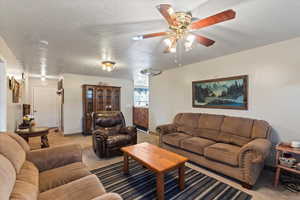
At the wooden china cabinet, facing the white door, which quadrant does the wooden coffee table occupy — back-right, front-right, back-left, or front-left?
back-left

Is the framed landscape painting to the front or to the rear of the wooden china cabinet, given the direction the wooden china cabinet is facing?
to the front

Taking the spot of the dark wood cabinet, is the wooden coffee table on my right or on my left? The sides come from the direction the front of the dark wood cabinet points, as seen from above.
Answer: on my left

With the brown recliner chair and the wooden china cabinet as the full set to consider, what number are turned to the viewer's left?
0

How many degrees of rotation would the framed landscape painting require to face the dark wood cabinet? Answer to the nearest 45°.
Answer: approximately 90° to its right

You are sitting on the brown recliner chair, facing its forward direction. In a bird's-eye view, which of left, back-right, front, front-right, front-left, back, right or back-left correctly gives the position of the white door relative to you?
back

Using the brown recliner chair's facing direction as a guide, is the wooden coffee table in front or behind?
in front

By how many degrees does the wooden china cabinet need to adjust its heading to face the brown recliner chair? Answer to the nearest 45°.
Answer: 0° — it already faces it

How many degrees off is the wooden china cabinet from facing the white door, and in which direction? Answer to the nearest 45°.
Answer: approximately 135° to its right

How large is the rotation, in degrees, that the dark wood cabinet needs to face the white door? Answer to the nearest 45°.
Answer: approximately 45° to its right

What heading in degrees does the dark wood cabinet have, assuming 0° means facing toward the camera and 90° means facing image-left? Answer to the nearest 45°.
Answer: approximately 45°

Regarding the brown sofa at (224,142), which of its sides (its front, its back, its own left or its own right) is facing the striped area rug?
front

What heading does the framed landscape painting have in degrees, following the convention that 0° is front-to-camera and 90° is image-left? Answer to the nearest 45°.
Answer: approximately 45°

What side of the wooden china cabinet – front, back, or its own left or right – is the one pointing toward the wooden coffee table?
front

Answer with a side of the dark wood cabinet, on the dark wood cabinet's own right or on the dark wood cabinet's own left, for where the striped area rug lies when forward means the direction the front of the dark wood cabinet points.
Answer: on the dark wood cabinet's own left
